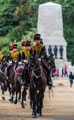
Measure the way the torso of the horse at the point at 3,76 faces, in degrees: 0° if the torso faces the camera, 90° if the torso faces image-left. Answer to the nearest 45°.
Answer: approximately 0°
